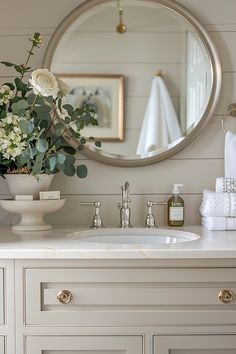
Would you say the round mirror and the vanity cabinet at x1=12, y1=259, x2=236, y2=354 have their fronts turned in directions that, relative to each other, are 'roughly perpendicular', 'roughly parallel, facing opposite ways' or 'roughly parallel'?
roughly parallel

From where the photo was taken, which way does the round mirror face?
toward the camera

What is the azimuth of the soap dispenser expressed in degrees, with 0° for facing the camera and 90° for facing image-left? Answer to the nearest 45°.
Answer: approximately 0°

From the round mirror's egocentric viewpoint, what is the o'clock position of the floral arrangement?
The floral arrangement is roughly at 2 o'clock from the round mirror.

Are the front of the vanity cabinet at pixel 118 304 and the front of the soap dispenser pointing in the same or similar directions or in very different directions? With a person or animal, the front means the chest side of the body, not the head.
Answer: same or similar directions

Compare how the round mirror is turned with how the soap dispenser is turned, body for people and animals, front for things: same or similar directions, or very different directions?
same or similar directions

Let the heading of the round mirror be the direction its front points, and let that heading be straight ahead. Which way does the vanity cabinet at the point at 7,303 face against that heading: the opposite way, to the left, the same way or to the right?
the same way

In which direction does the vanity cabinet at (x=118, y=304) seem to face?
toward the camera

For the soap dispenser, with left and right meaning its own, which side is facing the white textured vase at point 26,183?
right
